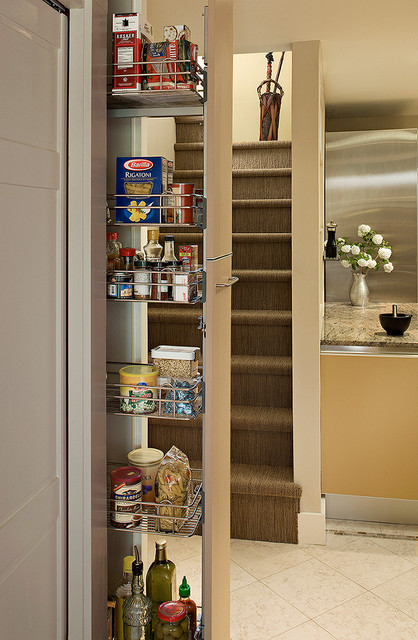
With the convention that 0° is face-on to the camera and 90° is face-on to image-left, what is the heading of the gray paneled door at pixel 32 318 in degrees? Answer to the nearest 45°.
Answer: approximately 315°

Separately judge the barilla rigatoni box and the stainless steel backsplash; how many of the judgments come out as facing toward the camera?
2

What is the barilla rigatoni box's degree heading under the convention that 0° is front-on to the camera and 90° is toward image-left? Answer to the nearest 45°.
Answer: approximately 0°

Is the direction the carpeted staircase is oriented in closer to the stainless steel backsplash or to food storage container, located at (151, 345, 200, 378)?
the food storage container

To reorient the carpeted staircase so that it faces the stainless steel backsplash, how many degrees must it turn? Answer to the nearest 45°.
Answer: approximately 135° to its left

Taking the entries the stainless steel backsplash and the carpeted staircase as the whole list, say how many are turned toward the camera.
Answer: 2
